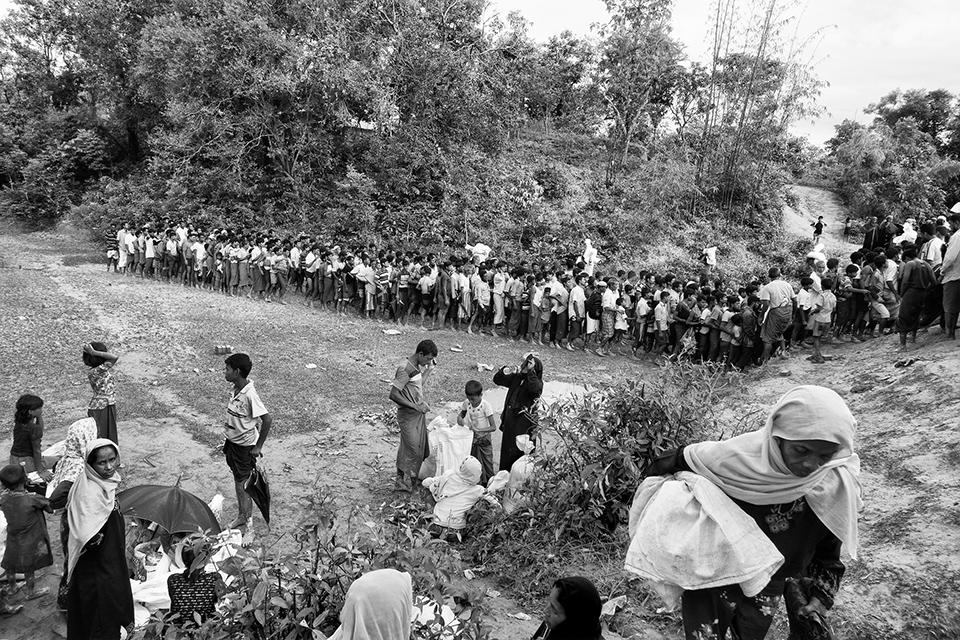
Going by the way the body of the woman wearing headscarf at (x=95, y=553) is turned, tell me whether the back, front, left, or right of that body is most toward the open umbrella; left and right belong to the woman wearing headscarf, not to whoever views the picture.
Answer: left

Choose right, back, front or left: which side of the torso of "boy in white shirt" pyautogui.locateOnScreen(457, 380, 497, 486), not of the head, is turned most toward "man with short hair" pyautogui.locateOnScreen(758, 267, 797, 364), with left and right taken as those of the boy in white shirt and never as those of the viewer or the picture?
back

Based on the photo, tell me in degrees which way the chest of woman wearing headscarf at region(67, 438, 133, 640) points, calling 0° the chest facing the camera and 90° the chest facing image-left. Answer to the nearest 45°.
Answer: approximately 315°

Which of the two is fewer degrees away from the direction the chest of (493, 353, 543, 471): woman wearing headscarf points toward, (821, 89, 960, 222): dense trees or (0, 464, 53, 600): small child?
the small child
